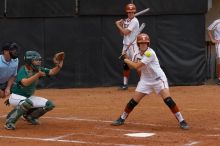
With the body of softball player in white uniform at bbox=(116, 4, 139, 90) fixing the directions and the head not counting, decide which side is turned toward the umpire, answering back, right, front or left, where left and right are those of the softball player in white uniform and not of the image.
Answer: front

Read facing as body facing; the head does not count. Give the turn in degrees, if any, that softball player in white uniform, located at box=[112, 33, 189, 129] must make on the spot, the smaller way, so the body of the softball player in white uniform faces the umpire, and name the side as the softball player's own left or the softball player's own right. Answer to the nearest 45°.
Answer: approximately 90° to the softball player's own right

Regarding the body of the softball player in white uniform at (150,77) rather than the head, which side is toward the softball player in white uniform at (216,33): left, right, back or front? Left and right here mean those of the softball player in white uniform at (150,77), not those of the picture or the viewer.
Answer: back
